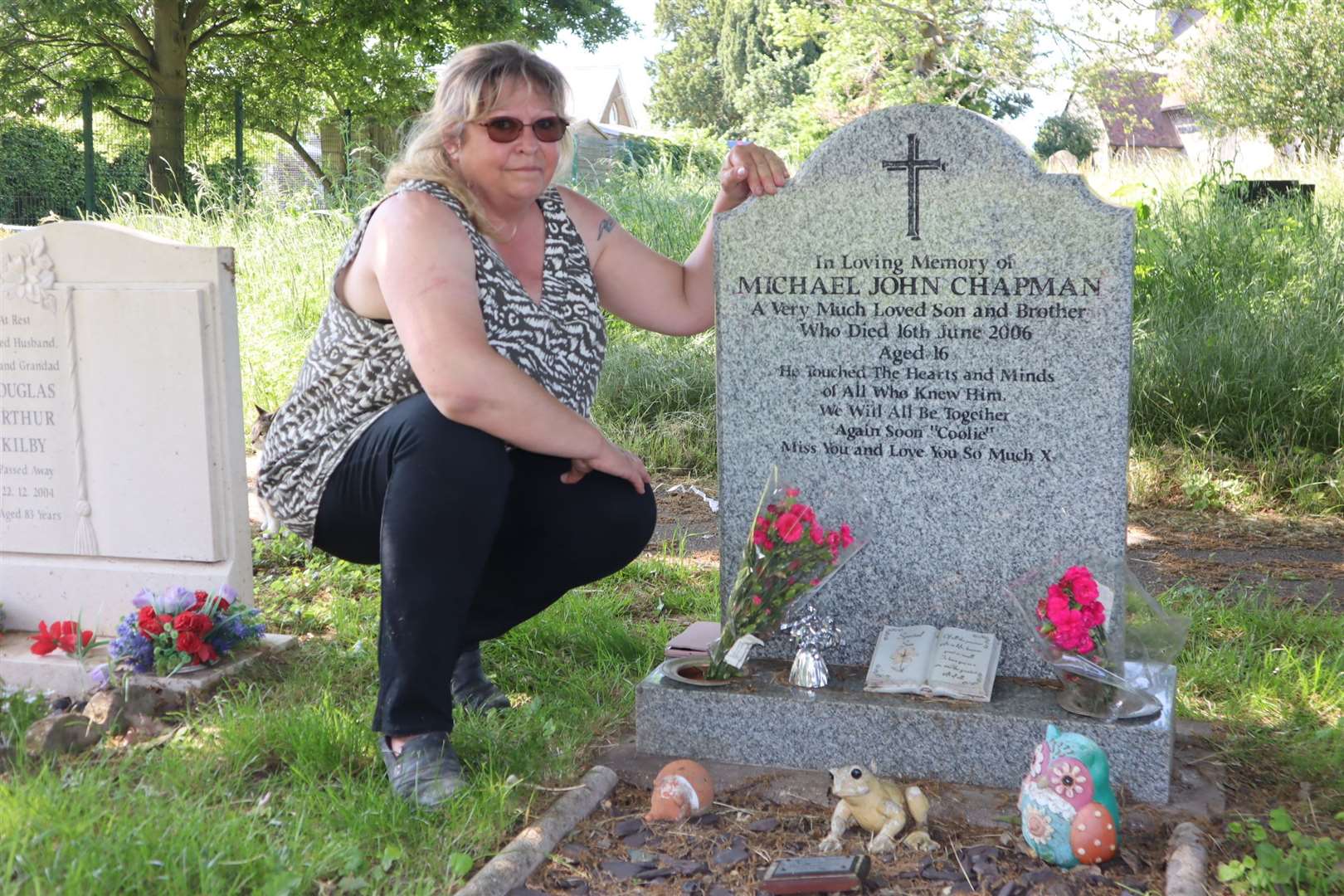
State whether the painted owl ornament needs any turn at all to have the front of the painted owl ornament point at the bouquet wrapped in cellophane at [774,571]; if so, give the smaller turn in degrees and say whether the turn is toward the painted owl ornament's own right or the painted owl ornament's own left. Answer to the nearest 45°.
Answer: approximately 90° to the painted owl ornament's own right

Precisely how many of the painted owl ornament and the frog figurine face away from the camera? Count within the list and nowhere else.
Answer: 0

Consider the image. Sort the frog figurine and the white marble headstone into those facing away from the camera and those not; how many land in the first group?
0

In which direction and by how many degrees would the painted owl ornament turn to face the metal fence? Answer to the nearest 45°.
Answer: approximately 90° to its right

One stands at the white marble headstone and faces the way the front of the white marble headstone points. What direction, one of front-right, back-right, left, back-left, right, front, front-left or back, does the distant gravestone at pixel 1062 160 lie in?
back-left

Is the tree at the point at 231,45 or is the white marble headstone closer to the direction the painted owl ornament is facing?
the white marble headstone

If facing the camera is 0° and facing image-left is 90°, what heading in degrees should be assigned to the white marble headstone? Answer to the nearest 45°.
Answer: approximately 0°

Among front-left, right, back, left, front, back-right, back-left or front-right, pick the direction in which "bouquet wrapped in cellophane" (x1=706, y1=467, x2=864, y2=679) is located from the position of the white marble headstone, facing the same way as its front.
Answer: front-left

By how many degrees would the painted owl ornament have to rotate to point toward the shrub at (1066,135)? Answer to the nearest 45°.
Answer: approximately 135° to its right

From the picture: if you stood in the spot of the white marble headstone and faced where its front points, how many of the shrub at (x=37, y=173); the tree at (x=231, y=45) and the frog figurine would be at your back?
2

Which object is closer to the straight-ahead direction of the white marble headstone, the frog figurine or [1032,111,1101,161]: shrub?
the frog figurine

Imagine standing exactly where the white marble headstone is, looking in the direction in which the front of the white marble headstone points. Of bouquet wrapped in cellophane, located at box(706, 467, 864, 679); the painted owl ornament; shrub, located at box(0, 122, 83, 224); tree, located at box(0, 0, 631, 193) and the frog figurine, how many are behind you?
2

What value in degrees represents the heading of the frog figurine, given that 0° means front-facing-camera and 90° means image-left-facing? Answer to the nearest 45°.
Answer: approximately 45°

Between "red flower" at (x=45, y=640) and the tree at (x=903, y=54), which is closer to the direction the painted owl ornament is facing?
the red flower

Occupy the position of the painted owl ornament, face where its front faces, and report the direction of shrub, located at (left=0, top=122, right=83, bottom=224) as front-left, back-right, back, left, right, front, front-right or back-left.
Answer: right

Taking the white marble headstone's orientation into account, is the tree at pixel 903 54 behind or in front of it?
behind
